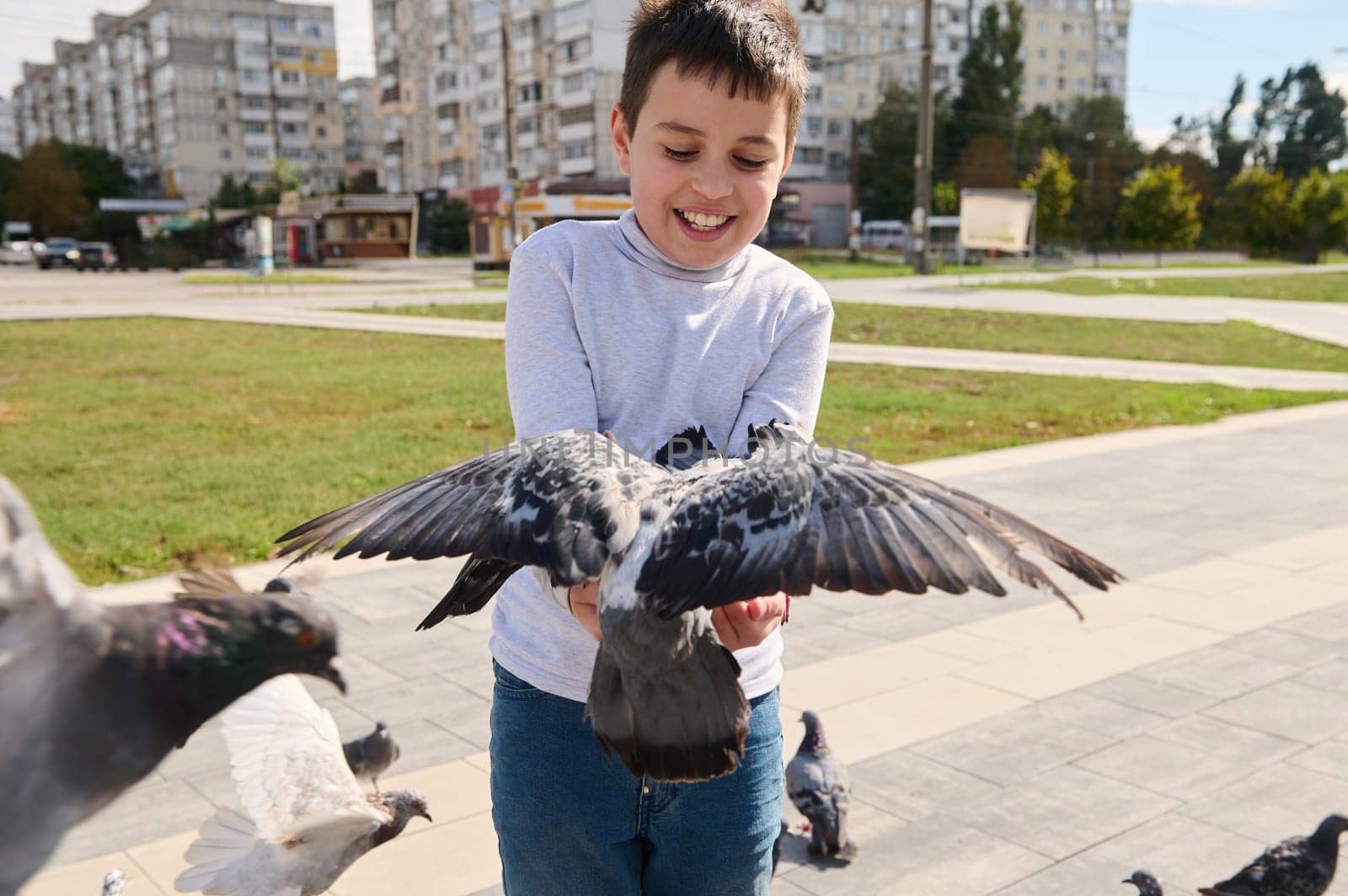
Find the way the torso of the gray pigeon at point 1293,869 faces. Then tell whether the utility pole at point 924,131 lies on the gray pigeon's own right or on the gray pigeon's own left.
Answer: on the gray pigeon's own left

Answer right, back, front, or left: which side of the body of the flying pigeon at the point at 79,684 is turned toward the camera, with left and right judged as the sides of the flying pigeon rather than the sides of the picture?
right

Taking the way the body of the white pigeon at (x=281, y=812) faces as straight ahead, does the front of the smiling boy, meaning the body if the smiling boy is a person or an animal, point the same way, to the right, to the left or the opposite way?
to the right

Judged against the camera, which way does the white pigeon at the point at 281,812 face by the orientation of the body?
to the viewer's right

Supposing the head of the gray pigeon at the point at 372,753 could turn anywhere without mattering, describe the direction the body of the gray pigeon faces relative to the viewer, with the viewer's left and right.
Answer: facing the viewer and to the right of the viewer

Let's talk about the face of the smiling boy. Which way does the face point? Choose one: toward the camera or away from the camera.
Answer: toward the camera

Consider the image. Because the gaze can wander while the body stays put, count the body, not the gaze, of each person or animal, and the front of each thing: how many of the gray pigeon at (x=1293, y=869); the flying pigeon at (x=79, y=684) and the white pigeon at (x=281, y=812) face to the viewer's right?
3

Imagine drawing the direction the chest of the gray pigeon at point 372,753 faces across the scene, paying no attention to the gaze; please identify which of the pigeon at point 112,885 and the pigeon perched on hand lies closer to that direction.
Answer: the pigeon perched on hand

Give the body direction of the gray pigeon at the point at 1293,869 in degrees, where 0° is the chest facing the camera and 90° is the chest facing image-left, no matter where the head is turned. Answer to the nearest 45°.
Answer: approximately 270°

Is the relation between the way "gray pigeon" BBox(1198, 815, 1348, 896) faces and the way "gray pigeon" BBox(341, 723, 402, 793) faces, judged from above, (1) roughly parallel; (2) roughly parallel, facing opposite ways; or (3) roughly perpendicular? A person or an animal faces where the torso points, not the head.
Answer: roughly parallel

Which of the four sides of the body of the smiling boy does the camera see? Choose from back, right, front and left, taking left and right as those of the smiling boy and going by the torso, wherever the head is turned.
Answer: front

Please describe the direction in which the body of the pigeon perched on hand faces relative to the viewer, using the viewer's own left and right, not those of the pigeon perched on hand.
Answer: facing away from the viewer

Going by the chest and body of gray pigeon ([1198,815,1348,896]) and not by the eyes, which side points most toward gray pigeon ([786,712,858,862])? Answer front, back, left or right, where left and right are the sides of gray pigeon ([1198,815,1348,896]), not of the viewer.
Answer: back
